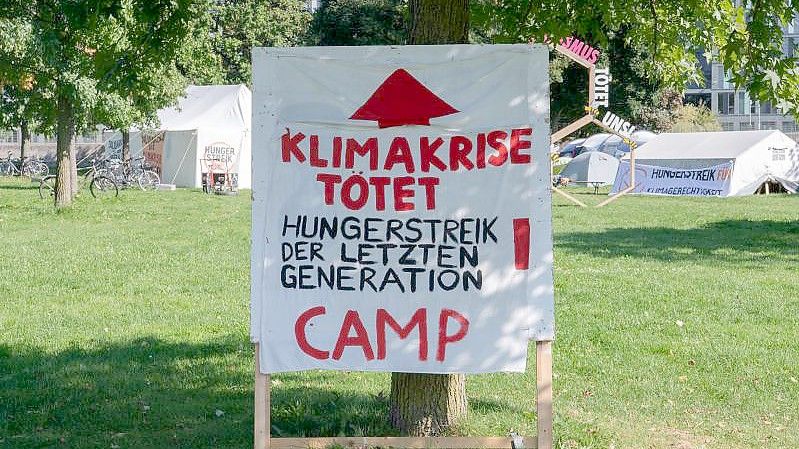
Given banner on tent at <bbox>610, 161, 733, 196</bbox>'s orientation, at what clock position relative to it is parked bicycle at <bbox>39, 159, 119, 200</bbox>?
The parked bicycle is roughly at 2 o'clock from the banner on tent.

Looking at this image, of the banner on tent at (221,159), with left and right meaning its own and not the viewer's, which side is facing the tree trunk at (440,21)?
front

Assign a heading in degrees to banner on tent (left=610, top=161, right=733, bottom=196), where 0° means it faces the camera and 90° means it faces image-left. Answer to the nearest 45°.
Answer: approximately 0°

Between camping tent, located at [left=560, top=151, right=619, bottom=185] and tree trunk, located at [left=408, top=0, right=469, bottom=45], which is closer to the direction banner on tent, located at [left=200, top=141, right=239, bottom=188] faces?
the tree trunk

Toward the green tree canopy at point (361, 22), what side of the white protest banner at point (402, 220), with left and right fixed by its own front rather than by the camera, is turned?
back

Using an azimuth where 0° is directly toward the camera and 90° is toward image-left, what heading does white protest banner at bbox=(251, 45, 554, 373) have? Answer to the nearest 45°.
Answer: approximately 0°

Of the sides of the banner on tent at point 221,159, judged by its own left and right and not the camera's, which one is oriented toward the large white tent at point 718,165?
left

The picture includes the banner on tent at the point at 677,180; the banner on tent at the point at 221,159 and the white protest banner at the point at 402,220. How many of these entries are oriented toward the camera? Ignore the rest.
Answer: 3

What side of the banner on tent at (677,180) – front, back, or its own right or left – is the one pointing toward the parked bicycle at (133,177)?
right

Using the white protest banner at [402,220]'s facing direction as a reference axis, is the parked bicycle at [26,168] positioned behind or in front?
behind

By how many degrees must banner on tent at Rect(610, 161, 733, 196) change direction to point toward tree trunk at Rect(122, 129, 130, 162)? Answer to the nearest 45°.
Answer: approximately 90° to its right
